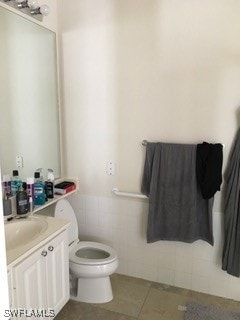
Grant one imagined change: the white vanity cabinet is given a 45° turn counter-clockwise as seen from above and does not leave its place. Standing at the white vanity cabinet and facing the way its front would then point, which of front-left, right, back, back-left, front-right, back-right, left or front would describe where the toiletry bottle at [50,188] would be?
left

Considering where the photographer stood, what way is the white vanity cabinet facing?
facing the viewer and to the right of the viewer
